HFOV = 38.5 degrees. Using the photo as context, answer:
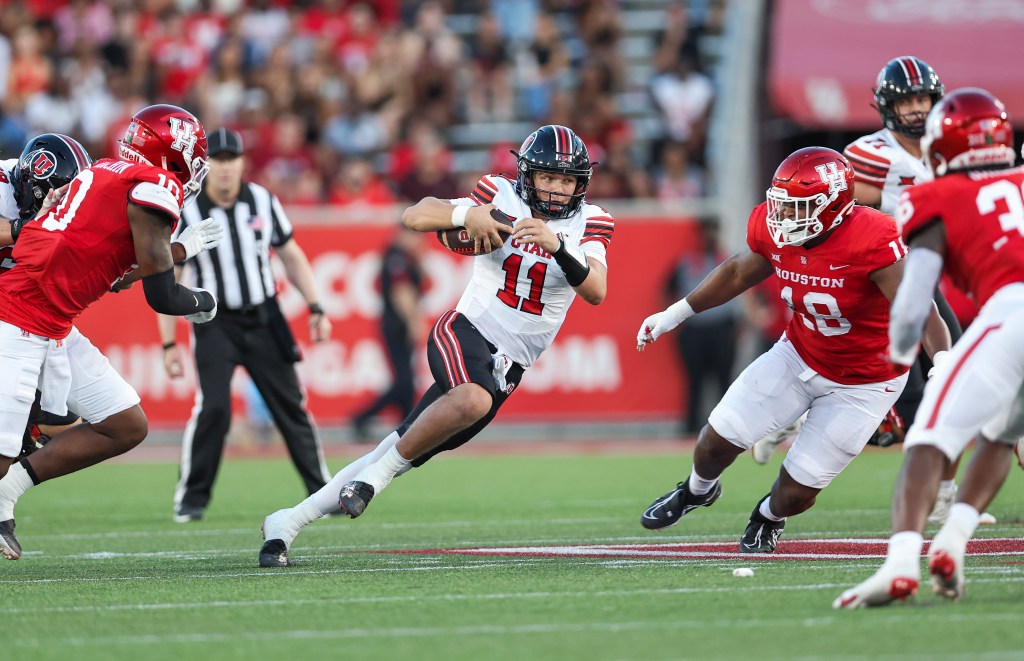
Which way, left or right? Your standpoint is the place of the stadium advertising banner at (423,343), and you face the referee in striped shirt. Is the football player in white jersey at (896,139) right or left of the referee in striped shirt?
left

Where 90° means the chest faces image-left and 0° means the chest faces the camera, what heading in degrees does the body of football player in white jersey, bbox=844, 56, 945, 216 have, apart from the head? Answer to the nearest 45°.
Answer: approximately 315°

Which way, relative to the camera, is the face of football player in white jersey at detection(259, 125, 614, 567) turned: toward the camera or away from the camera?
toward the camera

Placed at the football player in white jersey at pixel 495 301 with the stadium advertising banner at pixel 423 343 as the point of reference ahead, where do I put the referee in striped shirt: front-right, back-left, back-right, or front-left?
front-left

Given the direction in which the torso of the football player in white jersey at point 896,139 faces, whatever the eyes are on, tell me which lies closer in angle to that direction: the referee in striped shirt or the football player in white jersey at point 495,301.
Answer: the football player in white jersey

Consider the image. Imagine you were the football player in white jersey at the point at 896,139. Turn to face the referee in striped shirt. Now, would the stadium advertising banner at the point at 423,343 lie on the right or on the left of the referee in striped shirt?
right

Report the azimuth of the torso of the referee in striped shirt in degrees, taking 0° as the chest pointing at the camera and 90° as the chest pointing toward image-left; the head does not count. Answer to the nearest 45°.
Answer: approximately 0°

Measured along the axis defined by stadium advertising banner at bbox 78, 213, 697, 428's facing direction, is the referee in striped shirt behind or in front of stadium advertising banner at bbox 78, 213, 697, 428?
in front

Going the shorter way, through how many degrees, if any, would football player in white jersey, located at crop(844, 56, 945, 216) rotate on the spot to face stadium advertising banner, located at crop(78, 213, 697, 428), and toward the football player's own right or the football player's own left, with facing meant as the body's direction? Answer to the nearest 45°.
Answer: approximately 180°

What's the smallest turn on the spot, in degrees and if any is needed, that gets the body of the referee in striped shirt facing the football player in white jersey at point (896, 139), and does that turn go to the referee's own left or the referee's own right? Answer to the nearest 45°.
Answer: approximately 45° to the referee's own left

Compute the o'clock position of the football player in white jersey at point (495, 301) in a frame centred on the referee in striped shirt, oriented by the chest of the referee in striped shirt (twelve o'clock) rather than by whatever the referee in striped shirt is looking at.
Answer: The football player in white jersey is roughly at 11 o'clock from the referee in striped shirt.

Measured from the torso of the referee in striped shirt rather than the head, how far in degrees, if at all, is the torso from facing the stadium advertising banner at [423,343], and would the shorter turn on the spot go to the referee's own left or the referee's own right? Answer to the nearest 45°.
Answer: approximately 180°

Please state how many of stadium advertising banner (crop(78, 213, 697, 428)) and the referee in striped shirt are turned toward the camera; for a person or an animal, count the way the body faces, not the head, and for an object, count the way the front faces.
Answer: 2

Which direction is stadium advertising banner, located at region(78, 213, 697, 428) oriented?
toward the camera
